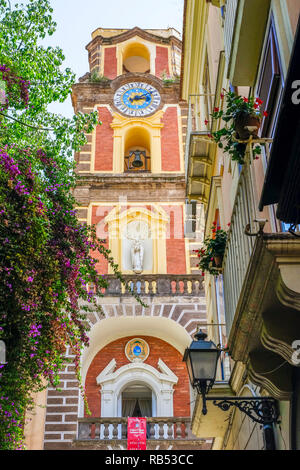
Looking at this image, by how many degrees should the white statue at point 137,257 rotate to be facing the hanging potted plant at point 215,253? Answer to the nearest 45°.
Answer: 0° — it already faces it

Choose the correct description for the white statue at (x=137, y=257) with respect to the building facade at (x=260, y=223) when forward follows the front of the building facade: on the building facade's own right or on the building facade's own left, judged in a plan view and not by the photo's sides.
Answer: on the building facade's own right

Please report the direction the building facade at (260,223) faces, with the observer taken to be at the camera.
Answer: facing to the left of the viewer

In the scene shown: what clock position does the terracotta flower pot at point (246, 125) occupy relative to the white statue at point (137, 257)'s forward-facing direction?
The terracotta flower pot is roughly at 12 o'clock from the white statue.

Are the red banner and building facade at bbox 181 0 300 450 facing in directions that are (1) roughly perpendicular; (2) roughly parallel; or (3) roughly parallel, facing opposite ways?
roughly perpendicular

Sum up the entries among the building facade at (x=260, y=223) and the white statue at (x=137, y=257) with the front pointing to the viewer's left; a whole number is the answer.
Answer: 1

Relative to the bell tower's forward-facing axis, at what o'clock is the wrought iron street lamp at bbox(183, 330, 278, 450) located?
The wrought iron street lamp is roughly at 12 o'clock from the bell tower.
